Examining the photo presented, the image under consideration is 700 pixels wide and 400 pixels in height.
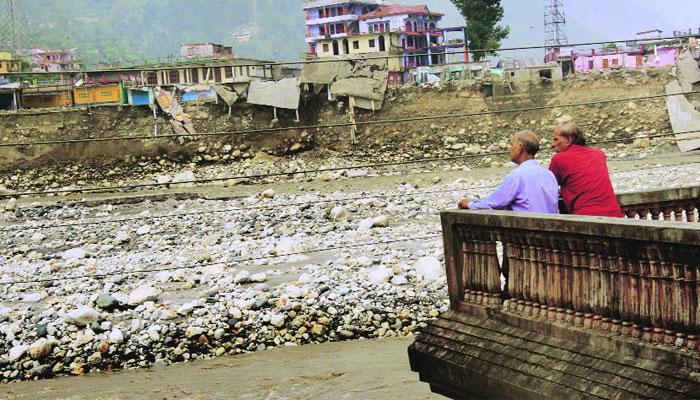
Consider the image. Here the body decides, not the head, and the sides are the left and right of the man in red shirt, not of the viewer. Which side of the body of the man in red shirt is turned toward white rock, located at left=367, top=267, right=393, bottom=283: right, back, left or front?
front

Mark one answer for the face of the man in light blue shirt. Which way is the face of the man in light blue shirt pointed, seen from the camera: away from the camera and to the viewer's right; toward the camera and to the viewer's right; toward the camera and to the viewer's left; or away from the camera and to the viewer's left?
away from the camera and to the viewer's left

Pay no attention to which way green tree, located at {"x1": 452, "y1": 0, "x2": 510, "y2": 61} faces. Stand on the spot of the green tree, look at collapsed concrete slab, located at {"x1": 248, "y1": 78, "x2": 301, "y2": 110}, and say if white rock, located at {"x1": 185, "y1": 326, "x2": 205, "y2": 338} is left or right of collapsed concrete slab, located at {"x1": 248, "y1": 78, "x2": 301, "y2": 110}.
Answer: left

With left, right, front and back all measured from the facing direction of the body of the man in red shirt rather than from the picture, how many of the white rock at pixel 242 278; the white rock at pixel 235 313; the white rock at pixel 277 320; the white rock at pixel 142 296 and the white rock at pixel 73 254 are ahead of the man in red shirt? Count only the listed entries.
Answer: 5

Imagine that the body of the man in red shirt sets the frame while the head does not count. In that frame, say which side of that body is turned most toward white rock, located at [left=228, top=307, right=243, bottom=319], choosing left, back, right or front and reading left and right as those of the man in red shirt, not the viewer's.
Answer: front

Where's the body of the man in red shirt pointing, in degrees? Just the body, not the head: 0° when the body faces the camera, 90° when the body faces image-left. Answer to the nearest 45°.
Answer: approximately 135°

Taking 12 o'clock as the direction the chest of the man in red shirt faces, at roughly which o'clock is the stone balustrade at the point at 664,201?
The stone balustrade is roughly at 3 o'clock from the man in red shirt.

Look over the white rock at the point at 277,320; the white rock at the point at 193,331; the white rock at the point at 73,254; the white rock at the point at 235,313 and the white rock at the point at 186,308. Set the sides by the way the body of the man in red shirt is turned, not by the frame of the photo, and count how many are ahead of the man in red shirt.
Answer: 5

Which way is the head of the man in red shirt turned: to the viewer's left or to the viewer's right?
to the viewer's left

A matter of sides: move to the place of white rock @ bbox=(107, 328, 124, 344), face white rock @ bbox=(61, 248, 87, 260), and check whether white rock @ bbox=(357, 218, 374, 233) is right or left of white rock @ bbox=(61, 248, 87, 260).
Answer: right
